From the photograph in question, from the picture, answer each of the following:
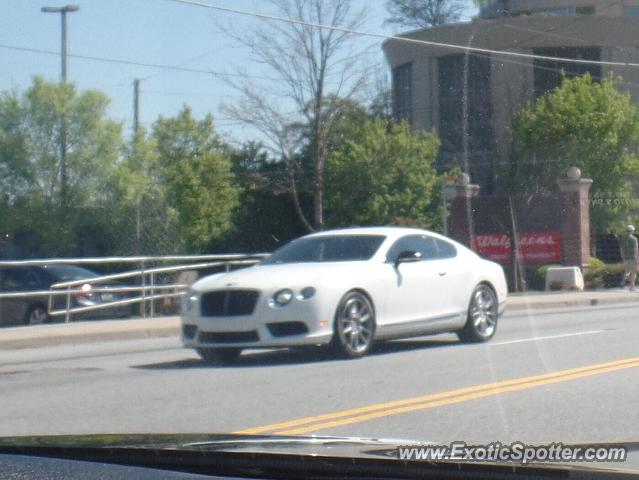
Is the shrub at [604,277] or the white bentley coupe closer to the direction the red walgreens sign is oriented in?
the white bentley coupe

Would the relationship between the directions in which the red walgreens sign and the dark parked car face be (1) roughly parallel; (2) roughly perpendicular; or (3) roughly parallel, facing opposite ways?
roughly perpendicular

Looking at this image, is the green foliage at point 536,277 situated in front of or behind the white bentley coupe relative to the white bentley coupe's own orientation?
behind

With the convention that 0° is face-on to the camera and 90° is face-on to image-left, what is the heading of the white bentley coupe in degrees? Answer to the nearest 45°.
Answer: approximately 45°

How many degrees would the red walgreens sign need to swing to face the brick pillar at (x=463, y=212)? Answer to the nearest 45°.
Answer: approximately 135° to its right

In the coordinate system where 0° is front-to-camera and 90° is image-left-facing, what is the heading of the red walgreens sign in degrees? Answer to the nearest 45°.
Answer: approximately 0°

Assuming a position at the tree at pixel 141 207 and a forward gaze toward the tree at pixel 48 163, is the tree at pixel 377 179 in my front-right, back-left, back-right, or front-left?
back-right

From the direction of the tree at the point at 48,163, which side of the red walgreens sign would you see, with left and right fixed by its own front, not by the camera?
right

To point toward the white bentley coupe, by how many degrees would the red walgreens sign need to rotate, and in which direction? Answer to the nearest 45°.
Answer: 0° — it already faces it
